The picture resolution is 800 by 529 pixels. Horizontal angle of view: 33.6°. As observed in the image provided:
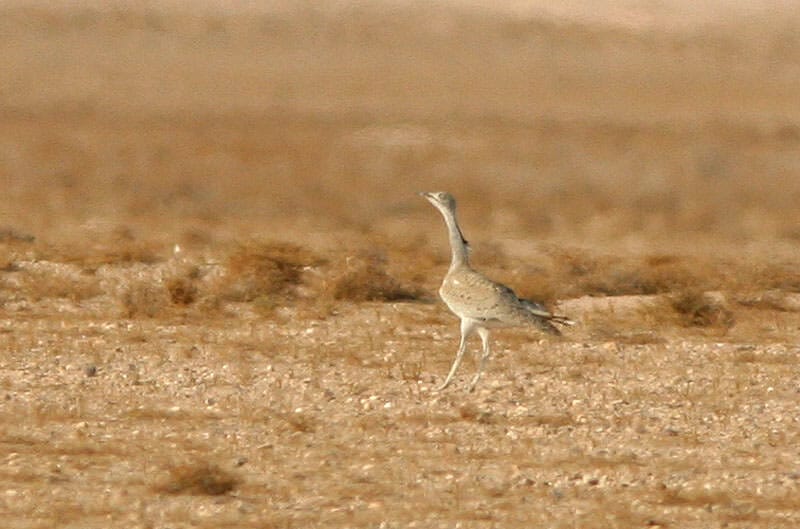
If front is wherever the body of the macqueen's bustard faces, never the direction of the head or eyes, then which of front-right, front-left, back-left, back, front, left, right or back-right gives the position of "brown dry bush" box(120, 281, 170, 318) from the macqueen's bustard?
front-right

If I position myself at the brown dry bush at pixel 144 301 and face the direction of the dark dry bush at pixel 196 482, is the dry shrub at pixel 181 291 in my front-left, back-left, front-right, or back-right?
back-left

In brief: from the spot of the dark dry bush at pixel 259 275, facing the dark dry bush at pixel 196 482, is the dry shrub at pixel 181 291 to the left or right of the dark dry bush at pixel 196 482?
right

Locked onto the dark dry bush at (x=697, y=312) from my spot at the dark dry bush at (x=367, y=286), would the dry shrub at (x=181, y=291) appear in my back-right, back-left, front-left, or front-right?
back-right

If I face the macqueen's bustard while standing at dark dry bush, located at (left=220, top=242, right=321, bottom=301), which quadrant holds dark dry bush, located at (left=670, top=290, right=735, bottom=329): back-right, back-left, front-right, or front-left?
front-left

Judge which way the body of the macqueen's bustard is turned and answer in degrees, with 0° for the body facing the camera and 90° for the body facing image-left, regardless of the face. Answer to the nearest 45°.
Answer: approximately 90°

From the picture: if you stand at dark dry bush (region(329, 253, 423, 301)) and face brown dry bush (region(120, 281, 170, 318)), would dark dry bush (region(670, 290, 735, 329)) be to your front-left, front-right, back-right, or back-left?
back-left

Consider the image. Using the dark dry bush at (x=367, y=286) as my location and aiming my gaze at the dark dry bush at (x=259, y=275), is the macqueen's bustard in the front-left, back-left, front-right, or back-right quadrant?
back-left

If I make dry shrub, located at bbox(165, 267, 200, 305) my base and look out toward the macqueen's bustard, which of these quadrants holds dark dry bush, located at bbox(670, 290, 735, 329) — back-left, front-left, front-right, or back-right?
front-left

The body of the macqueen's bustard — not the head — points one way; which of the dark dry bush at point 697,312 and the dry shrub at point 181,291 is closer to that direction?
the dry shrub

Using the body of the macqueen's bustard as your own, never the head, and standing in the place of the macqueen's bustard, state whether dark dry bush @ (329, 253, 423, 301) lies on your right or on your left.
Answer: on your right
